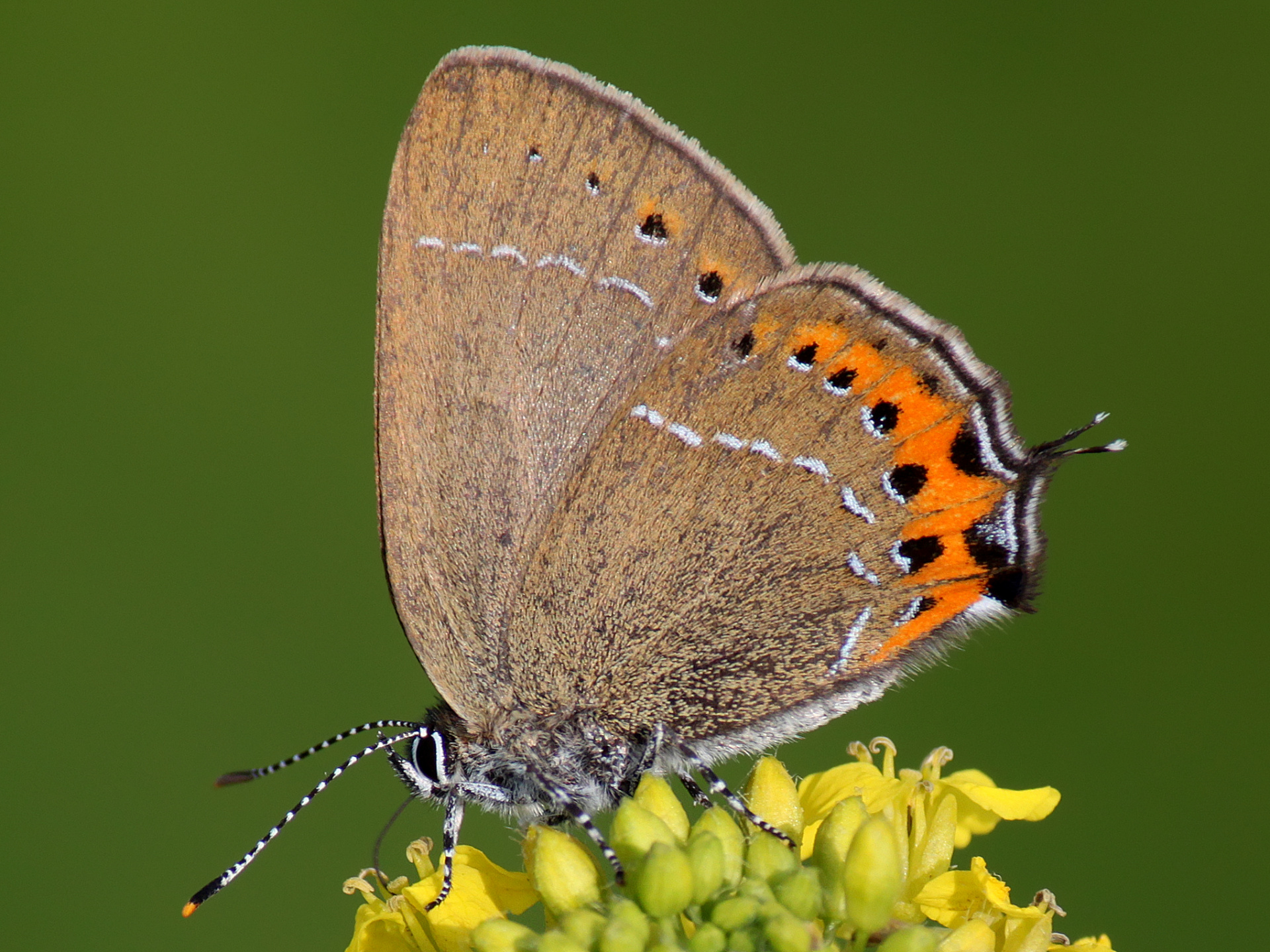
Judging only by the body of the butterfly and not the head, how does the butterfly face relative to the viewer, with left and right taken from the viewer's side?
facing to the left of the viewer
